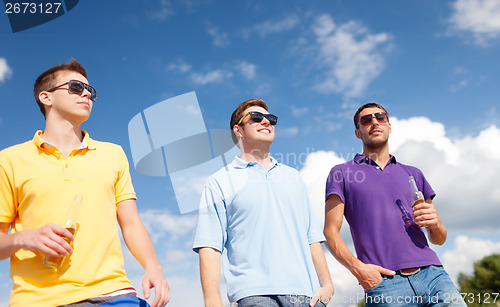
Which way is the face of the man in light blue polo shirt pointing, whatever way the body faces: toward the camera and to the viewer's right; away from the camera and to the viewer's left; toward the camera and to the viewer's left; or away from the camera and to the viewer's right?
toward the camera and to the viewer's right

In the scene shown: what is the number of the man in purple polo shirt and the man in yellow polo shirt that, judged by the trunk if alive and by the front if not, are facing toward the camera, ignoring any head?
2

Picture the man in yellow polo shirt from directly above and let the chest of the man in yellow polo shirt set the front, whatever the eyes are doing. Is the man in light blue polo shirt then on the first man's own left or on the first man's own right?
on the first man's own left

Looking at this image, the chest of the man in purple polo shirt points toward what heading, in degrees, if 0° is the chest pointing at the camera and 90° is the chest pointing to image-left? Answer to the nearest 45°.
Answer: approximately 0°

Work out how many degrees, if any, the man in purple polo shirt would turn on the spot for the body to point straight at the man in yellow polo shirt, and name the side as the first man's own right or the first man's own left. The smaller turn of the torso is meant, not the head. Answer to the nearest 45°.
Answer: approximately 45° to the first man's own right
